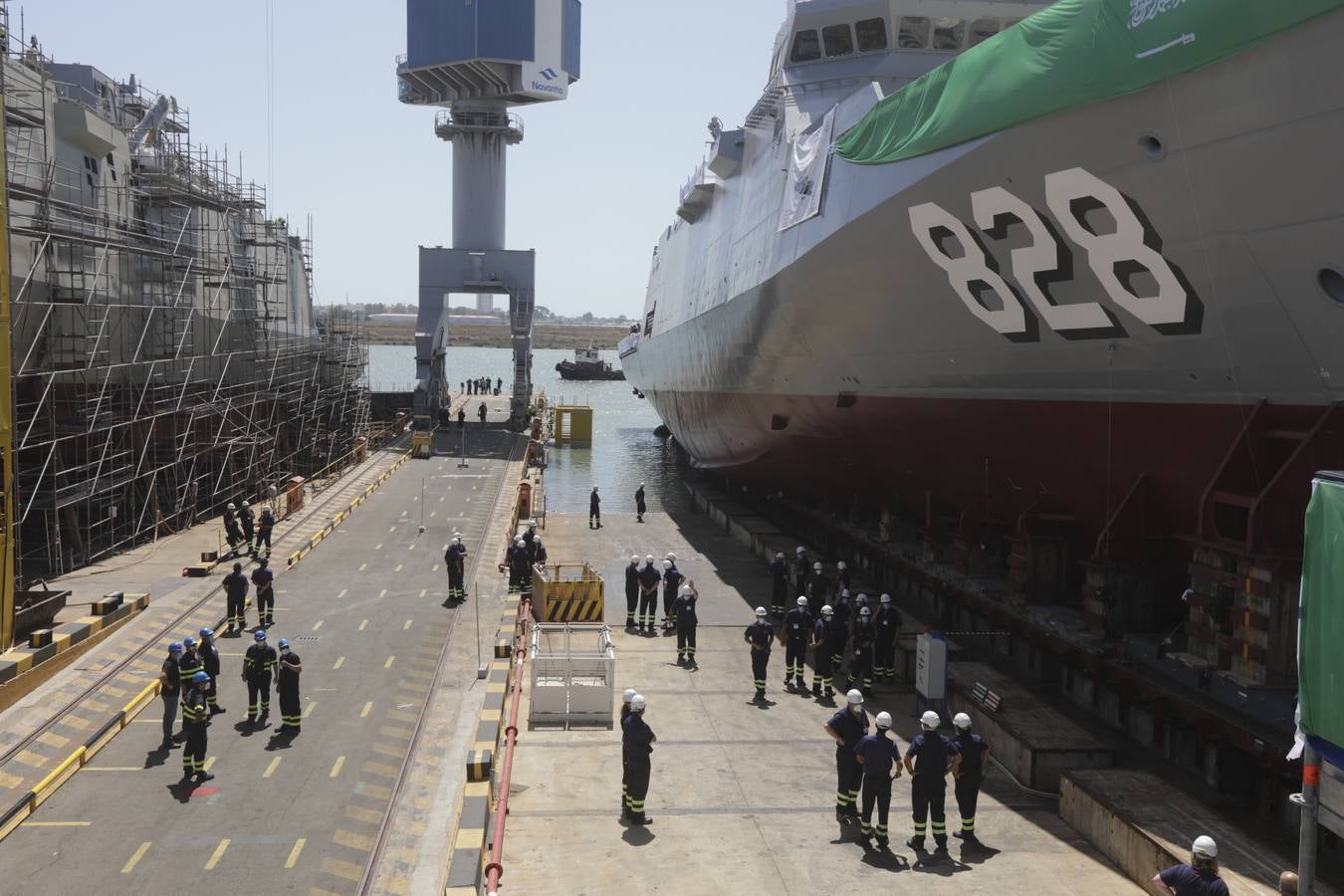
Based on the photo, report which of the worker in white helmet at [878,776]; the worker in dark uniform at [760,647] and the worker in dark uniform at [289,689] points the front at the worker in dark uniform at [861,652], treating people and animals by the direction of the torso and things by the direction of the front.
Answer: the worker in white helmet

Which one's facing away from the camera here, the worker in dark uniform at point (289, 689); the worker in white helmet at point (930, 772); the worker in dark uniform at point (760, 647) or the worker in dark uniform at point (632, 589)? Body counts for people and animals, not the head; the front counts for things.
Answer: the worker in white helmet

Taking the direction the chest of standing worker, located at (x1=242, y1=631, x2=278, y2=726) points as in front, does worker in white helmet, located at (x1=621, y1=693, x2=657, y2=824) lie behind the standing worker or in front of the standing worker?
in front

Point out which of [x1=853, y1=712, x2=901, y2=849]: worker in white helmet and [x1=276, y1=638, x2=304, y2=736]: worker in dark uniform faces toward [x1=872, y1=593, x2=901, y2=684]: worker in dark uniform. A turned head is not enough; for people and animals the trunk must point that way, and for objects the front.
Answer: the worker in white helmet

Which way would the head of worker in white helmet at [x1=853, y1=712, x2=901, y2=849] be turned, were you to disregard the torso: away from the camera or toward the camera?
away from the camera

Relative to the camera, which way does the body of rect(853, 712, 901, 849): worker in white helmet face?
away from the camera

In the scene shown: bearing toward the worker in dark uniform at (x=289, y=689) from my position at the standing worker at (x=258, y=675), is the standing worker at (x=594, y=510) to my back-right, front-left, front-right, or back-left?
back-left

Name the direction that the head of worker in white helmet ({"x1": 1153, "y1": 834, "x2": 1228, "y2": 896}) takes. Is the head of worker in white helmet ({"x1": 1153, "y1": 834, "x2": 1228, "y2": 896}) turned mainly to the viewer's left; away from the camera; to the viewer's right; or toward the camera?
away from the camera

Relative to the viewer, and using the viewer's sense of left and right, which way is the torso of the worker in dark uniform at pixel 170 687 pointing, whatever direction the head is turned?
facing to the right of the viewer
